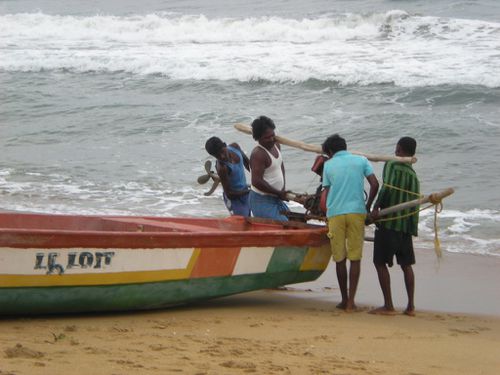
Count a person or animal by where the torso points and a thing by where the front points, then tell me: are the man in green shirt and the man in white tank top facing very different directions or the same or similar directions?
very different directions

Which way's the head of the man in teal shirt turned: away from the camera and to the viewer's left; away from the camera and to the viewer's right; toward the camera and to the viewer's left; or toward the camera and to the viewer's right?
away from the camera and to the viewer's left

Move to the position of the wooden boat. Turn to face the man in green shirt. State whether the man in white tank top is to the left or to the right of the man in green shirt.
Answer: left

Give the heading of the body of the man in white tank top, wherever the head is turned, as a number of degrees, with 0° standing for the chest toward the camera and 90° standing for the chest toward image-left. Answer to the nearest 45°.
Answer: approximately 315°

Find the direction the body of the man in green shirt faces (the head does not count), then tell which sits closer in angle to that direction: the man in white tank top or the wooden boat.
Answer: the man in white tank top

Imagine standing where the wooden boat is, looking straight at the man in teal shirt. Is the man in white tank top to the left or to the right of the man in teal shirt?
left

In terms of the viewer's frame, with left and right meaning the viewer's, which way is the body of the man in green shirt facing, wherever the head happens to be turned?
facing away from the viewer and to the left of the viewer
